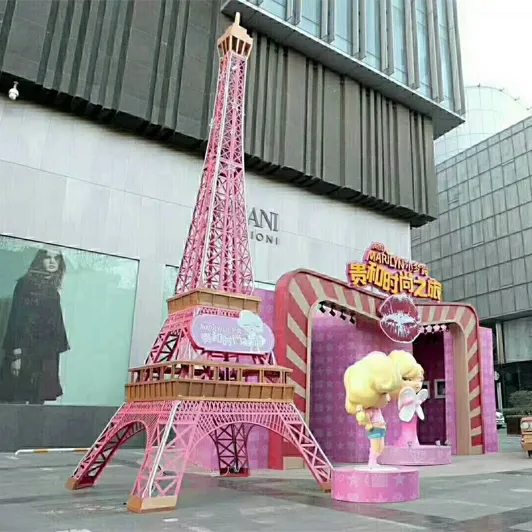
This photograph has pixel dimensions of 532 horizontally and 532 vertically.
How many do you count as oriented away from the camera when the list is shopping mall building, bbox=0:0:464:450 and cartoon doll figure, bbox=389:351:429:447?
0

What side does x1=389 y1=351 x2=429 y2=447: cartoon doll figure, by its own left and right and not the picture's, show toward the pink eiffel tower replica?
right

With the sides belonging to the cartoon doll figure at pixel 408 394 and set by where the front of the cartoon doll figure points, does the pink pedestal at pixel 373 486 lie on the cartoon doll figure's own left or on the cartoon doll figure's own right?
on the cartoon doll figure's own right

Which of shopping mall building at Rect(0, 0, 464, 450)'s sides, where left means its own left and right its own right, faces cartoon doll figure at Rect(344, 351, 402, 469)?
front

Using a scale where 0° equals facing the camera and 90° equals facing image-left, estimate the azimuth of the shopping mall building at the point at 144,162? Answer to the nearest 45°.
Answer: approximately 315°

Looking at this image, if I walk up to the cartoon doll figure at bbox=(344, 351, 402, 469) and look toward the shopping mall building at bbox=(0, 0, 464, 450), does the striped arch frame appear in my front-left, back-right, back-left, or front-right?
front-right

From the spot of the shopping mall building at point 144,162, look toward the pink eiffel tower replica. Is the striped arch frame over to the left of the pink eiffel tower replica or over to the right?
left

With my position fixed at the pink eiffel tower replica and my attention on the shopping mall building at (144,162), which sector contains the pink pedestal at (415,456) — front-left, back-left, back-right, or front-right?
front-right

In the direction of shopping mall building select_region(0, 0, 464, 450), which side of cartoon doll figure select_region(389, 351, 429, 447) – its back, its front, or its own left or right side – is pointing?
back

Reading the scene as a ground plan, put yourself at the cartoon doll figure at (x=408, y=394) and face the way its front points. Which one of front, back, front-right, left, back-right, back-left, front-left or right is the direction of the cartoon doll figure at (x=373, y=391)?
front-right

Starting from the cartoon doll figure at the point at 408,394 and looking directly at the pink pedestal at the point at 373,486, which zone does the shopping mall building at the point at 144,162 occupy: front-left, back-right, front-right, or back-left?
back-right

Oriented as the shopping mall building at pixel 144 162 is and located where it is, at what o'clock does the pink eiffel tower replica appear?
The pink eiffel tower replica is roughly at 1 o'clock from the shopping mall building.
